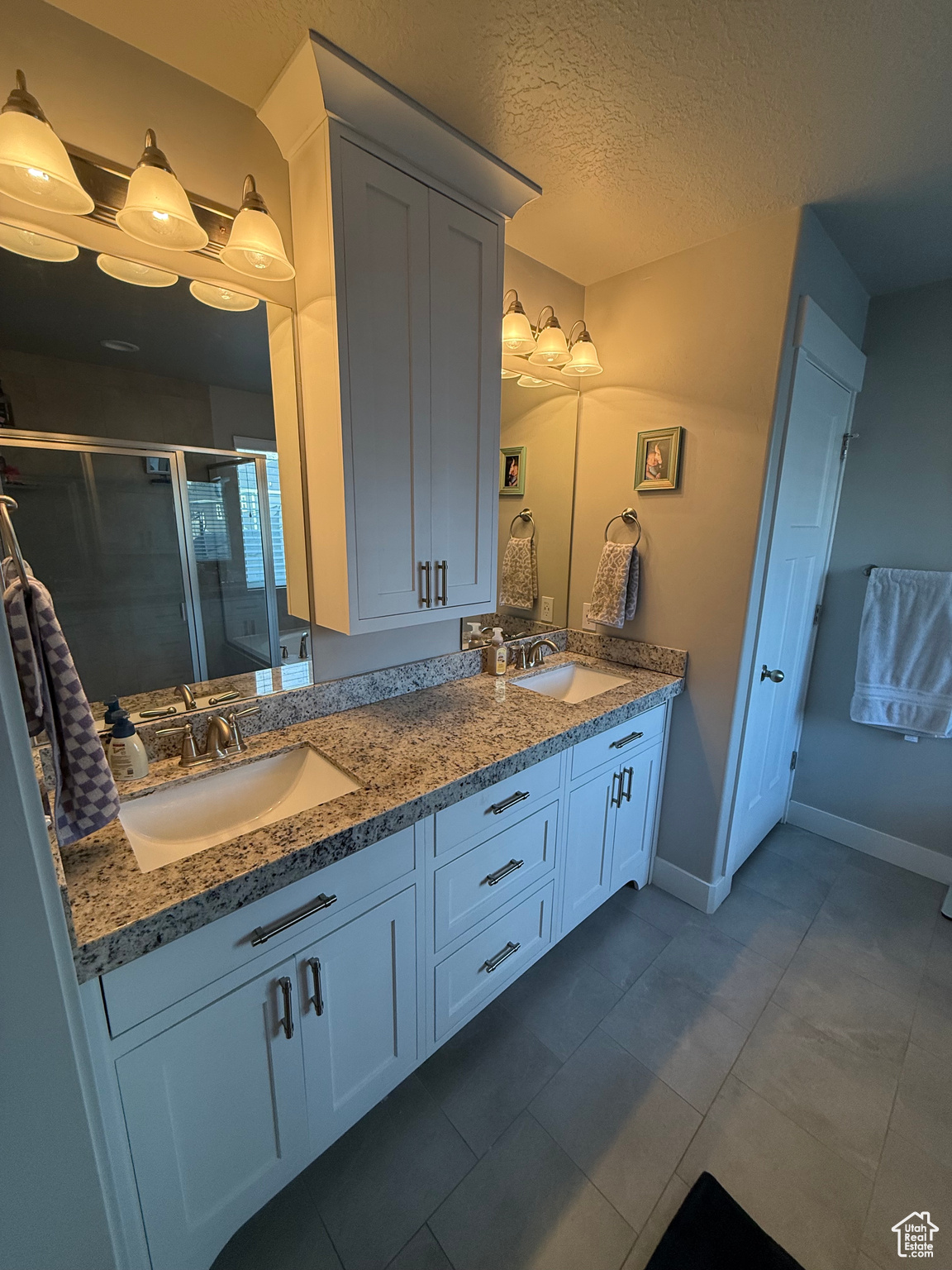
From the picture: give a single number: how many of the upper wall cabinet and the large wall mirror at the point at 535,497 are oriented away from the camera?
0

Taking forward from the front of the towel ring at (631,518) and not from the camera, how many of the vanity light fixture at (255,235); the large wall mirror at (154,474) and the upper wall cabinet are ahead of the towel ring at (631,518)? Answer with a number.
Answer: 3

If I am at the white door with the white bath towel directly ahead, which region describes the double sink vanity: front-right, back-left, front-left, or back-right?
back-right

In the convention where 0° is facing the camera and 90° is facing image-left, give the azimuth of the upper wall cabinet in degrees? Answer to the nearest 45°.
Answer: approximately 315°

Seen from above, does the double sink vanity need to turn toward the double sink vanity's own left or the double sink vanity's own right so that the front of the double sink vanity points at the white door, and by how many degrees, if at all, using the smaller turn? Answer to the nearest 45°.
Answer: approximately 45° to the double sink vanity's own left

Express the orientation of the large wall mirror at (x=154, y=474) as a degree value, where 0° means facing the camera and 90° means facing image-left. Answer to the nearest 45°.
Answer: approximately 315°

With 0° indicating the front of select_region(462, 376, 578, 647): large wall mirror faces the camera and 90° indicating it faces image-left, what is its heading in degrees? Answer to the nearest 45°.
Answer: approximately 315°

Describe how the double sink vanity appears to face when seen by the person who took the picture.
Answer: facing the viewer and to the right of the viewer

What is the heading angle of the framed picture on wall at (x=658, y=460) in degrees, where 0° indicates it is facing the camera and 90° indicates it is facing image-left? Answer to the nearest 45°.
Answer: approximately 45°

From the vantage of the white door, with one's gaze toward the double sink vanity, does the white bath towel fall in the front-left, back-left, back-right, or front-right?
back-left

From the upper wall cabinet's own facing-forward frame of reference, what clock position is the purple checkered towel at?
The purple checkered towel is roughly at 3 o'clock from the upper wall cabinet.

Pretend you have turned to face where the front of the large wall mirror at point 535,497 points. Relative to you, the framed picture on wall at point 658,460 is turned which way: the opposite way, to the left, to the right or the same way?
to the right

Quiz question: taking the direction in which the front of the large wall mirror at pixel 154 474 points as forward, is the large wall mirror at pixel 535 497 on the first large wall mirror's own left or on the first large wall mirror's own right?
on the first large wall mirror's own left
